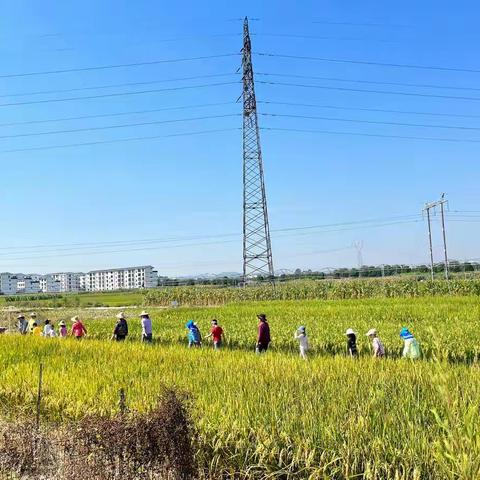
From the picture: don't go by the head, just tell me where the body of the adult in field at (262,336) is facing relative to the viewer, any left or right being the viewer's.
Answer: facing to the left of the viewer
